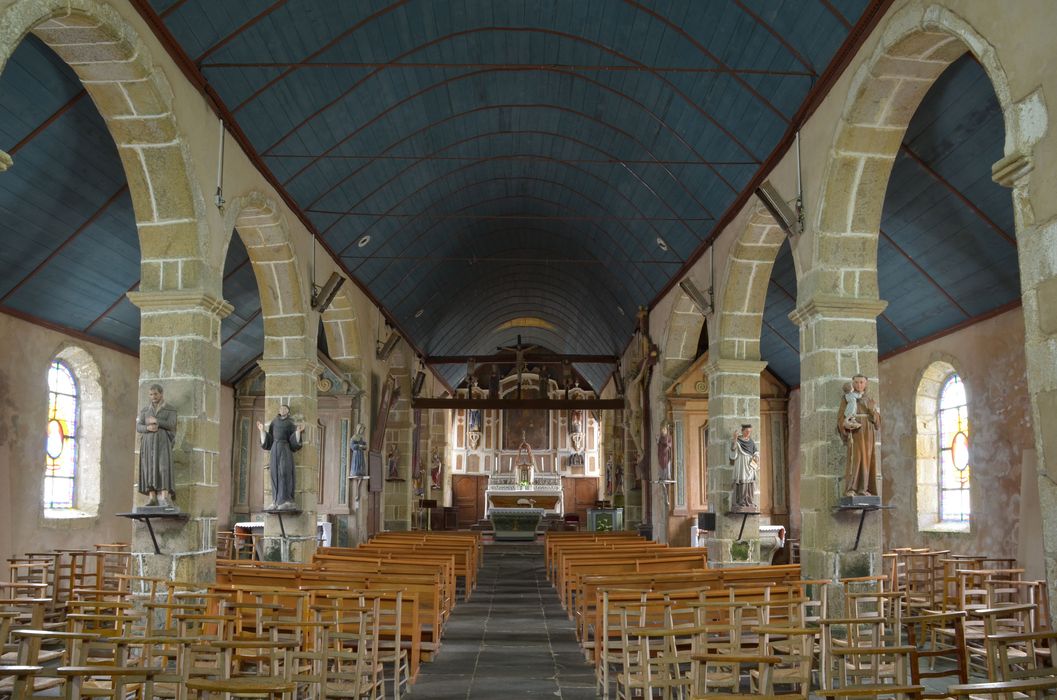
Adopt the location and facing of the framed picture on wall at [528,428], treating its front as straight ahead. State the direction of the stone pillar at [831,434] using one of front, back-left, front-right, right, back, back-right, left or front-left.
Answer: front

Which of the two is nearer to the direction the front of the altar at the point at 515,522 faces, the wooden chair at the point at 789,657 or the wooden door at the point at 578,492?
the wooden chair

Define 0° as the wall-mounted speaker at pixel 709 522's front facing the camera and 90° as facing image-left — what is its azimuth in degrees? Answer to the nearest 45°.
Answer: approximately 45°

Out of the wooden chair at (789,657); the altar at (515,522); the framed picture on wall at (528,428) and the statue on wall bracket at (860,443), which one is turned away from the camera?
the wooden chair

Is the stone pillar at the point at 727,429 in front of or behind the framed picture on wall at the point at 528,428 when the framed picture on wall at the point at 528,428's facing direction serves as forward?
in front

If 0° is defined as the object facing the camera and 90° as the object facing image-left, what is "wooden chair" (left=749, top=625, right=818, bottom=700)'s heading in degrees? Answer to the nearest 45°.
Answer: approximately 180°

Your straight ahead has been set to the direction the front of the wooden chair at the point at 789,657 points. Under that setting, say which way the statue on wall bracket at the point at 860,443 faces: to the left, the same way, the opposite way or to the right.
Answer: the opposite way

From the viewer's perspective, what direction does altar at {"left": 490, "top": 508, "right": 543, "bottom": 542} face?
toward the camera

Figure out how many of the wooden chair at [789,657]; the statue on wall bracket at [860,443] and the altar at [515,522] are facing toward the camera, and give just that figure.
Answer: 2

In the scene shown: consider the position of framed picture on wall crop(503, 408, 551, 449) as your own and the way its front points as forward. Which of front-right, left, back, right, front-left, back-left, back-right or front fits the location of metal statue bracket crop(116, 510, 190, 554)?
front

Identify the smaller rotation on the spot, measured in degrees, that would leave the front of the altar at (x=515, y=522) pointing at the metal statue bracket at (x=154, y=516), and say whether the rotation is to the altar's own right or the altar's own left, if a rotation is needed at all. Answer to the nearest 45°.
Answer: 0° — it already faces it

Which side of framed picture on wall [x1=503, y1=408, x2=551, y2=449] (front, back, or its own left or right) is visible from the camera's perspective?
front

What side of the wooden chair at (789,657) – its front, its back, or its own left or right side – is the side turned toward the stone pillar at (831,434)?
front

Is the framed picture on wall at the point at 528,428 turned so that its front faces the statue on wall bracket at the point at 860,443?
yes

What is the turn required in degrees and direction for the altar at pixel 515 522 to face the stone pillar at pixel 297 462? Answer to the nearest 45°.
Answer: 0° — it already faces it

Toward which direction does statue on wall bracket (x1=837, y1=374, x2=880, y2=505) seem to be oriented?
toward the camera
